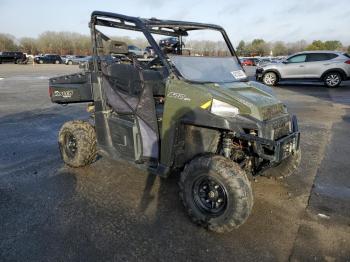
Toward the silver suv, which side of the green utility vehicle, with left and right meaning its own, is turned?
left

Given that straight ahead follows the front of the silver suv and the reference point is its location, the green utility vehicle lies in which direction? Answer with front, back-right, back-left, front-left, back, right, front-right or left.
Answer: left

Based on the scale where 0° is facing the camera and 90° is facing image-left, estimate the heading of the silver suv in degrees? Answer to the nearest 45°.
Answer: approximately 90°

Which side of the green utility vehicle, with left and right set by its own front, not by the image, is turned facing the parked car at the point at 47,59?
back

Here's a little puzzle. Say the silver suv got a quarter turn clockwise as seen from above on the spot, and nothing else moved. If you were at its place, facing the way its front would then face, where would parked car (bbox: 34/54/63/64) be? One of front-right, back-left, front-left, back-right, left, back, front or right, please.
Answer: front-left

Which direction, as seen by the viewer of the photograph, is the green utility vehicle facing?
facing the viewer and to the right of the viewer

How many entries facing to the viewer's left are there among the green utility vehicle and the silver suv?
1

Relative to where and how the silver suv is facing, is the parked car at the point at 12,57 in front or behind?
in front

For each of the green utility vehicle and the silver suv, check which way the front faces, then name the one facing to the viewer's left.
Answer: the silver suv

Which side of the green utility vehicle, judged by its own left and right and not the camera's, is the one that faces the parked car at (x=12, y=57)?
back

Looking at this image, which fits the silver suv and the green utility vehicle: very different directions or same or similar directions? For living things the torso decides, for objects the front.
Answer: very different directions
